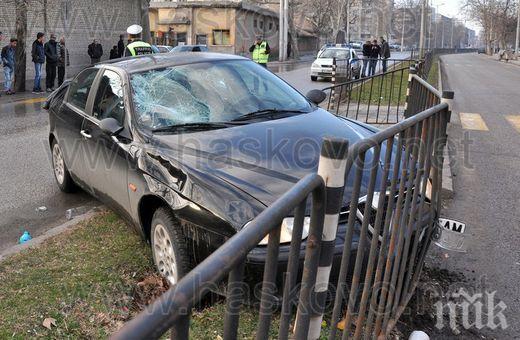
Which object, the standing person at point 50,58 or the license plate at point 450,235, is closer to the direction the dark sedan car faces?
the license plate
